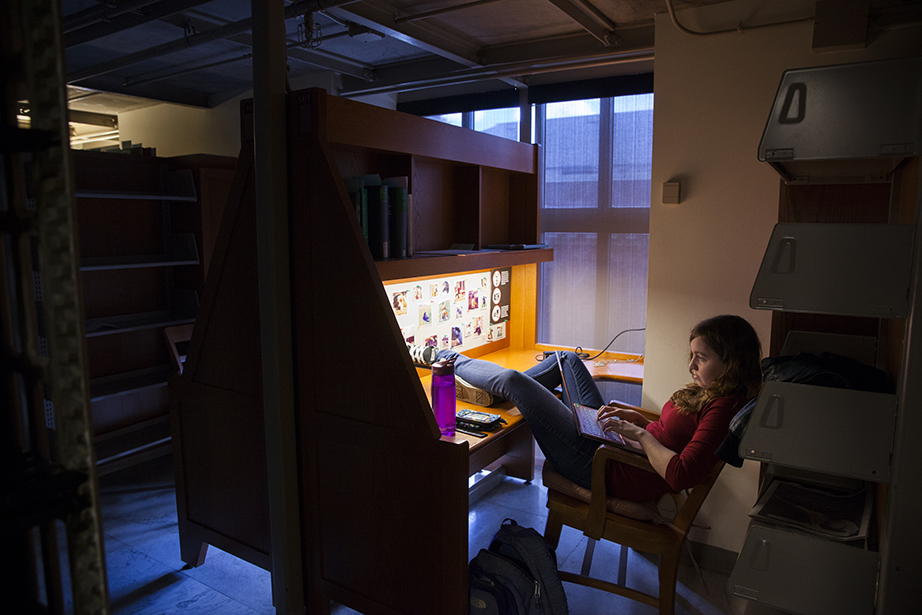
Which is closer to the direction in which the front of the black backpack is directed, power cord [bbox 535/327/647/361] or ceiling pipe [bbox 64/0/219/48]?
the ceiling pipe

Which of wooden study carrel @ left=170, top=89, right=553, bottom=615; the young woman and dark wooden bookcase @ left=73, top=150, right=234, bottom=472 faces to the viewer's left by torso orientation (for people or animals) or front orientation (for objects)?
the young woman

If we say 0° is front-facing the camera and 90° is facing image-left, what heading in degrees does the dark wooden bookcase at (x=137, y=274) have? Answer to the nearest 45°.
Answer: approximately 315°

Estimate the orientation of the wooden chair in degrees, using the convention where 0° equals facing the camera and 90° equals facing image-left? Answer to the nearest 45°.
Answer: approximately 90°

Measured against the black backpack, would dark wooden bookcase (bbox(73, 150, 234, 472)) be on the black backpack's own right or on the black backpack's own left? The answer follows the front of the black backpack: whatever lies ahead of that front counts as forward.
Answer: on the black backpack's own right

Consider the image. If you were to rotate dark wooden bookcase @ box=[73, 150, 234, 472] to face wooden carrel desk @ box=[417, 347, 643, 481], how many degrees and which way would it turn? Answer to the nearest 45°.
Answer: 0° — it already faces it

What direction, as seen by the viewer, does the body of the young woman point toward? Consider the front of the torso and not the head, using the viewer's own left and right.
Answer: facing to the left of the viewer

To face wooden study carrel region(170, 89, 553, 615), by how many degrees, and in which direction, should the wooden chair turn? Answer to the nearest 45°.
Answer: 0° — it already faces it

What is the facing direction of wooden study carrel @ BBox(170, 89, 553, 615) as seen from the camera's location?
facing the viewer and to the right of the viewer

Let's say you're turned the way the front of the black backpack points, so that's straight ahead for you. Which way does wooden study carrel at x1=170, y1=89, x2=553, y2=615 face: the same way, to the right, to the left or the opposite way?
to the left

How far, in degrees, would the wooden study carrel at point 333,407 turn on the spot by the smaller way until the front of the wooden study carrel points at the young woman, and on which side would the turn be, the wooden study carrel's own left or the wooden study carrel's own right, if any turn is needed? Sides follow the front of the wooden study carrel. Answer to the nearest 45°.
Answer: approximately 45° to the wooden study carrel's own left

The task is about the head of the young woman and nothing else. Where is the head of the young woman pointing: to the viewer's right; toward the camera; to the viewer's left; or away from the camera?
to the viewer's left

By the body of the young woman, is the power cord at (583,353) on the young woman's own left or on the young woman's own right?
on the young woman's own right

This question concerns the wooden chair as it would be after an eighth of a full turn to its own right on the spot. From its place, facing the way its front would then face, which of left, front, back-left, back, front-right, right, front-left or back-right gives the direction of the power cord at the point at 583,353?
front-right
